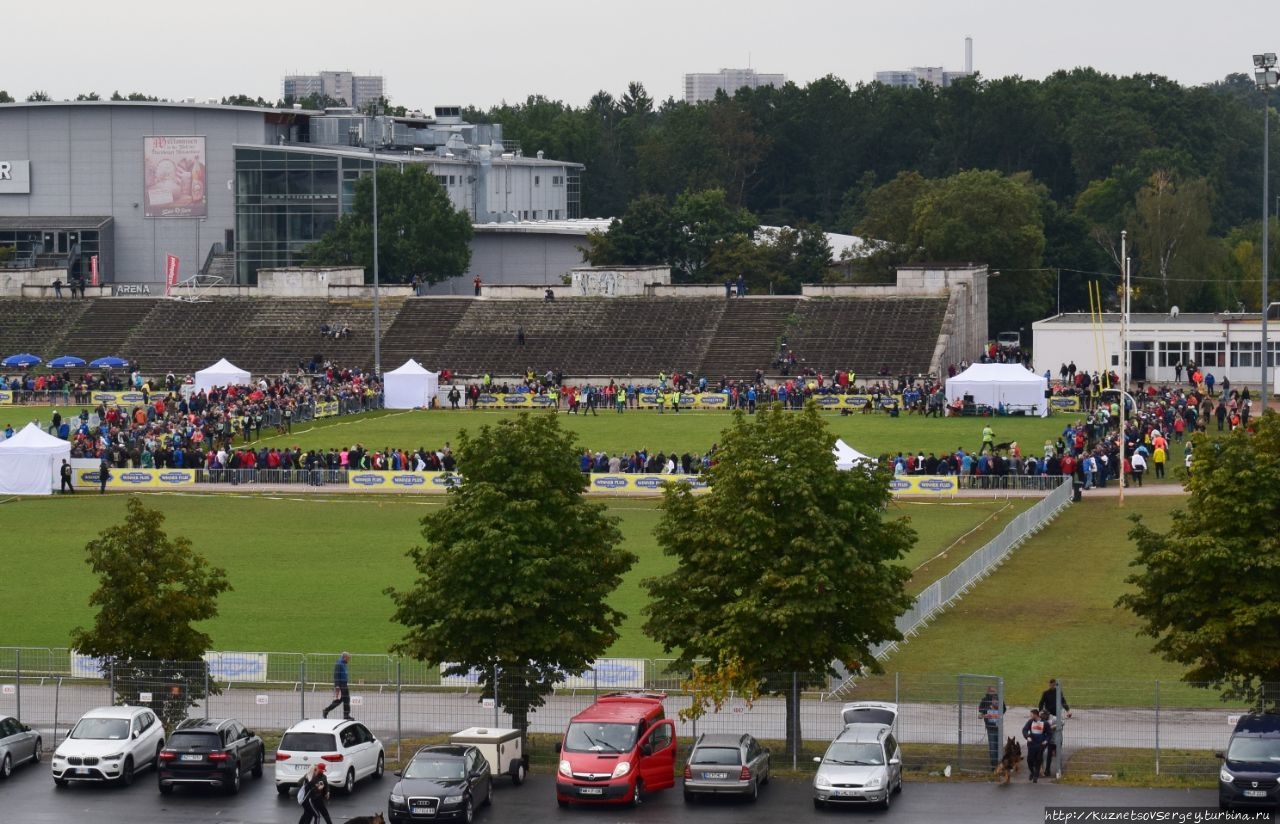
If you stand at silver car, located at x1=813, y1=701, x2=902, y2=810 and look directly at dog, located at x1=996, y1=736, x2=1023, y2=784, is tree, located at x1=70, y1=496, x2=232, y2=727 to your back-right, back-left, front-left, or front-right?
back-left

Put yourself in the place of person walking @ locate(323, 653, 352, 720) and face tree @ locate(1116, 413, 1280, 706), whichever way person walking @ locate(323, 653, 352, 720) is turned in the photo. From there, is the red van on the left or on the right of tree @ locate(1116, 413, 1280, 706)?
right

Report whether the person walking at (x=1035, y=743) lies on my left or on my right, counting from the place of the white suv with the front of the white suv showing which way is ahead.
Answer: on my left

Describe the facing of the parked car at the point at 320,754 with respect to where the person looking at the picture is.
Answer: facing away from the viewer and to the right of the viewer

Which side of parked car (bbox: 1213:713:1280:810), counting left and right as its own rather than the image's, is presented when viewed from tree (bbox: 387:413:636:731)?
right

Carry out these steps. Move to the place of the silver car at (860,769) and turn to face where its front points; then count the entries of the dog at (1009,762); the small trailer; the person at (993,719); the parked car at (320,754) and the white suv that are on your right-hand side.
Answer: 3

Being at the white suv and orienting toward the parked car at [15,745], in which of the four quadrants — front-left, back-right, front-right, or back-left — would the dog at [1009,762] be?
back-right

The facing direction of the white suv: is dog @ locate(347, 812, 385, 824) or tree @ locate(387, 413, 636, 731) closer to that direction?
the dog
